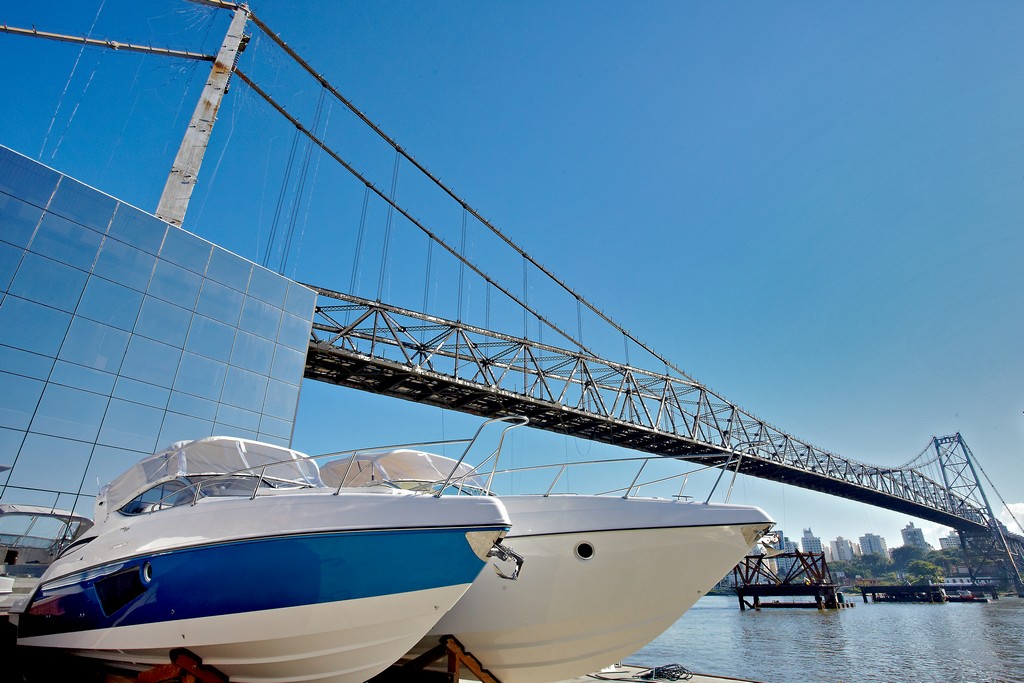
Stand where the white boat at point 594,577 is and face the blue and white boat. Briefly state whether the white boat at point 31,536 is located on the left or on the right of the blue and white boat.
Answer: right

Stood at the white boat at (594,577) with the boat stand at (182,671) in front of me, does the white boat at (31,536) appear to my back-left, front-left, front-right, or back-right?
front-right

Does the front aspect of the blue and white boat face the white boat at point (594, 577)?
no

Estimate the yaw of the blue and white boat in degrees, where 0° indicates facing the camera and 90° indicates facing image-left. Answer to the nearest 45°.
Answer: approximately 315°

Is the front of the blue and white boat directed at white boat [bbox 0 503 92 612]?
no
